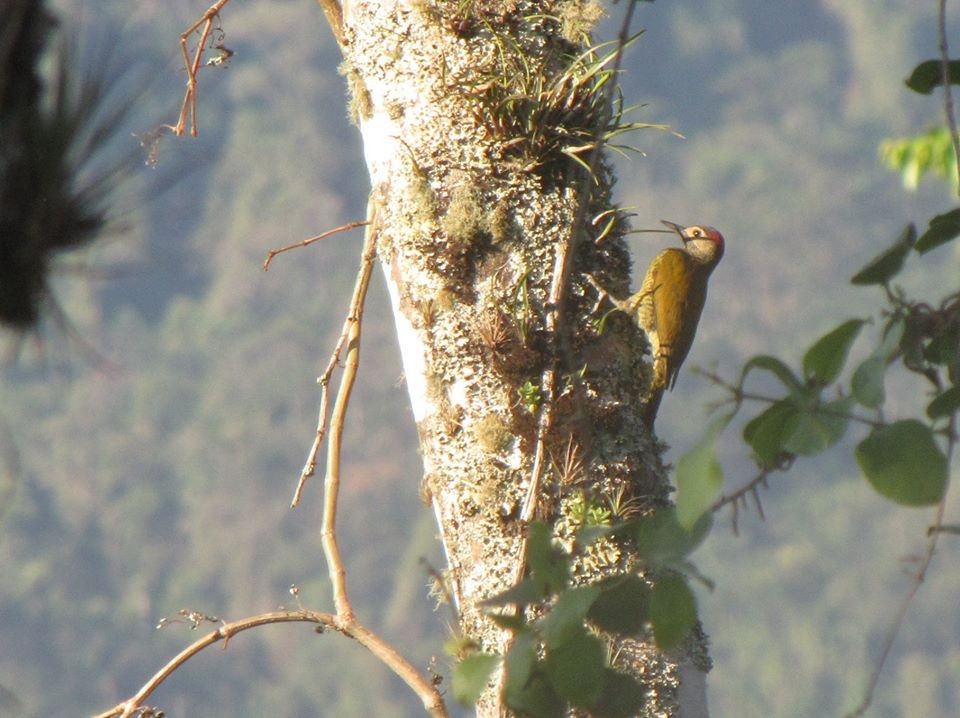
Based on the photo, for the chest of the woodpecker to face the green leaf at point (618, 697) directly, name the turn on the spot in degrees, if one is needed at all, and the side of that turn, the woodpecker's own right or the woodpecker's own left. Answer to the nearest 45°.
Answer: approximately 90° to the woodpecker's own left

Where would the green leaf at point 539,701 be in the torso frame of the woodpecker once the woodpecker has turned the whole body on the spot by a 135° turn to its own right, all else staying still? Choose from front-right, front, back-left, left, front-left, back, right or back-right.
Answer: back-right

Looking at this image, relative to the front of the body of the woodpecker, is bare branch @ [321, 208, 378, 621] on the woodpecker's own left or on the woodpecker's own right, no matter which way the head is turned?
on the woodpecker's own left

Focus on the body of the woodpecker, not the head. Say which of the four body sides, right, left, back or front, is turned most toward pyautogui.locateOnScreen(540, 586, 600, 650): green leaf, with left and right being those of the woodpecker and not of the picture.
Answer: left

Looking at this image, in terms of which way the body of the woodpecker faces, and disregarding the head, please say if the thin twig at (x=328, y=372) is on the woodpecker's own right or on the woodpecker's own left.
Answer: on the woodpecker's own left

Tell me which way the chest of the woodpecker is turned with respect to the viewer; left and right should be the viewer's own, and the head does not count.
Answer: facing to the left of the viewer
